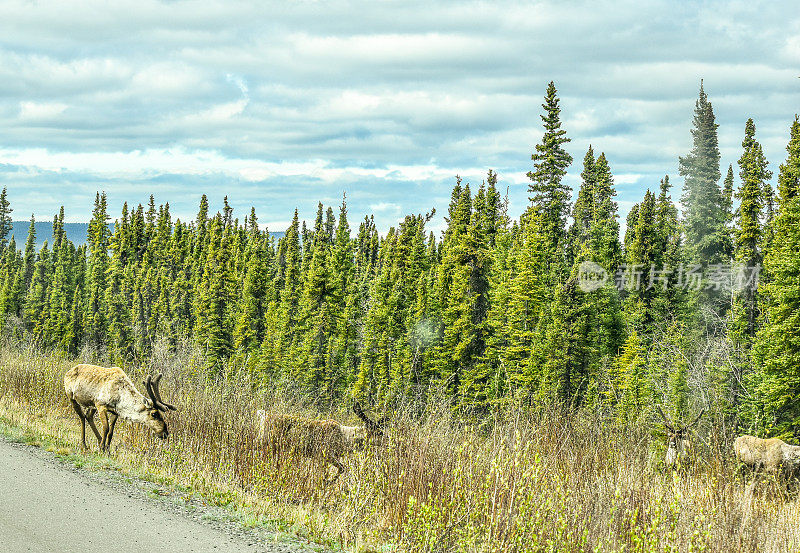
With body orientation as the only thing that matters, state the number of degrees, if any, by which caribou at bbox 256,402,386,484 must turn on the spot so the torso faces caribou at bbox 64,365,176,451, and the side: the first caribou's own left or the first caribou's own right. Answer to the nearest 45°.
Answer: approximately 135° to the first caribou's own left

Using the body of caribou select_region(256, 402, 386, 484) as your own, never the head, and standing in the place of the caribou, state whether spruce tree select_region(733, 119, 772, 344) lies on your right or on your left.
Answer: on your left

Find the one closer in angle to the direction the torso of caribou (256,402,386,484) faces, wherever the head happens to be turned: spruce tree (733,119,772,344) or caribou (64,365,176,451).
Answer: the spruce tree

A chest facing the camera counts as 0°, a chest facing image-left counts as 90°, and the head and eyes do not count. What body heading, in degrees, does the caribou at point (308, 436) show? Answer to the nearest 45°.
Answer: approximately 270°

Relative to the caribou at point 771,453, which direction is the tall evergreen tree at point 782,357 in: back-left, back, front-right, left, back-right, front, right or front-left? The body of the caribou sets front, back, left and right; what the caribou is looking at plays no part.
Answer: left

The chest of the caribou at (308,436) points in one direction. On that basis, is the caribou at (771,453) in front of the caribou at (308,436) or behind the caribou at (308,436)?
in front

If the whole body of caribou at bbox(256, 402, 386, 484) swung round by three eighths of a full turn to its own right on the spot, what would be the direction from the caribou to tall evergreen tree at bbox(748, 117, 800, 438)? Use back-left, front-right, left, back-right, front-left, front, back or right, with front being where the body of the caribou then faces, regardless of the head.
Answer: back

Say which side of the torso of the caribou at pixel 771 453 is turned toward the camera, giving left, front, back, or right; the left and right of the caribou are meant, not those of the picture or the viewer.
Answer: right

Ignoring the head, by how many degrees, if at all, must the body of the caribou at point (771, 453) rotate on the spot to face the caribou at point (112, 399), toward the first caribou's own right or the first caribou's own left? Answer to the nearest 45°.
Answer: approximately 135° to the first caribou's own right

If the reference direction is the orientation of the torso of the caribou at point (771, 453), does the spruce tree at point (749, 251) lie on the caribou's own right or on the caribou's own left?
on the caribou's own left

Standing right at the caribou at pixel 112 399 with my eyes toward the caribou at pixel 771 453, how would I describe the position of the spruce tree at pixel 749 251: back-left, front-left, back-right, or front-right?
front-left
